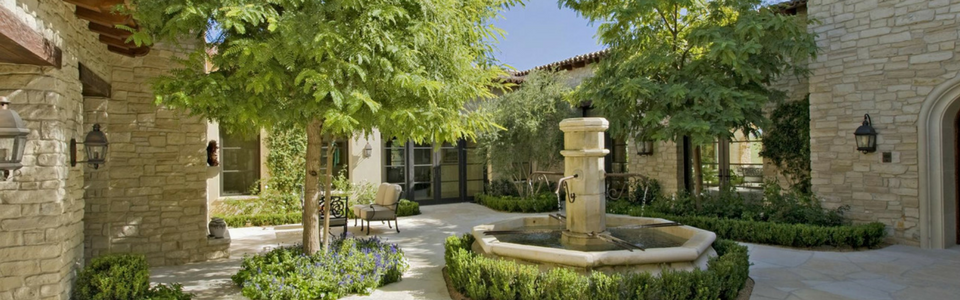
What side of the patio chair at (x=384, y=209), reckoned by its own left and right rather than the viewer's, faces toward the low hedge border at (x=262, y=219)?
right

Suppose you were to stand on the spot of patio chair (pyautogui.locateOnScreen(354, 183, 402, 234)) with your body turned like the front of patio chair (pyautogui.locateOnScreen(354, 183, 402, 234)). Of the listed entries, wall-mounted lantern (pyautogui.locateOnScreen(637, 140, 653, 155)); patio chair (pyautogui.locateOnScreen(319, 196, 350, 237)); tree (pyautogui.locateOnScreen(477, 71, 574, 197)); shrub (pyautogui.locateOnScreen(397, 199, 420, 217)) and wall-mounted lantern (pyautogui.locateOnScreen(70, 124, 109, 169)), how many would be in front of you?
2

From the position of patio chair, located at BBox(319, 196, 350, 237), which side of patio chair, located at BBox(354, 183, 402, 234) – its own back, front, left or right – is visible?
front

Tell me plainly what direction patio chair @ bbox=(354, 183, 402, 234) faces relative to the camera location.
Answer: facing the viewer and to the left of the viewer

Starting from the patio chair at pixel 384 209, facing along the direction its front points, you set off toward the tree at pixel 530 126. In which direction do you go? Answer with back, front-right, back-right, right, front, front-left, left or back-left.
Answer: back

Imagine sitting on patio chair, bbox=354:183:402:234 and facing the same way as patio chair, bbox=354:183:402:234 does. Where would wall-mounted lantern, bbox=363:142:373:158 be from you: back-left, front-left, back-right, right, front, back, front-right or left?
back-right

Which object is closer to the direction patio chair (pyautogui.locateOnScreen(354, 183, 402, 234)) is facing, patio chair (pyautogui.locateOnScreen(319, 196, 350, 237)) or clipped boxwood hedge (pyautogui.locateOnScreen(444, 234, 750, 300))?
the patio chair

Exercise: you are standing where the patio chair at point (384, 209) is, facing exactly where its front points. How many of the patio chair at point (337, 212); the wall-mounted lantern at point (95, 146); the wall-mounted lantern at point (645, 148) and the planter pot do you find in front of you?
3

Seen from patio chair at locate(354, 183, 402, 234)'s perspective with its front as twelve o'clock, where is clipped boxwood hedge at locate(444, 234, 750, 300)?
The clipped boxwood hedge is roughly at 10 o'clock from the patio chair.

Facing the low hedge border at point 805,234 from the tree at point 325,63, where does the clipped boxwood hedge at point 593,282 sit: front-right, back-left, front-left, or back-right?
front-right

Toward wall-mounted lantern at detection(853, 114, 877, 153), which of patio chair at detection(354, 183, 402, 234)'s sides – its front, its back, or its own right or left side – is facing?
back

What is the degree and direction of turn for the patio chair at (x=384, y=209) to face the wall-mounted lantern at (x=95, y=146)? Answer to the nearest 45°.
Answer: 0° — it already faces it

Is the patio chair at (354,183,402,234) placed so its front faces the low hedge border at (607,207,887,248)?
no

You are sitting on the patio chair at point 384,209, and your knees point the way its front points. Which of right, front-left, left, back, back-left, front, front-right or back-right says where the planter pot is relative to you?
front

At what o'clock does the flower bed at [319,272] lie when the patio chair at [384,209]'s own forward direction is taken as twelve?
The flower bed is roughly at 11 o'clock from the patio chair.
